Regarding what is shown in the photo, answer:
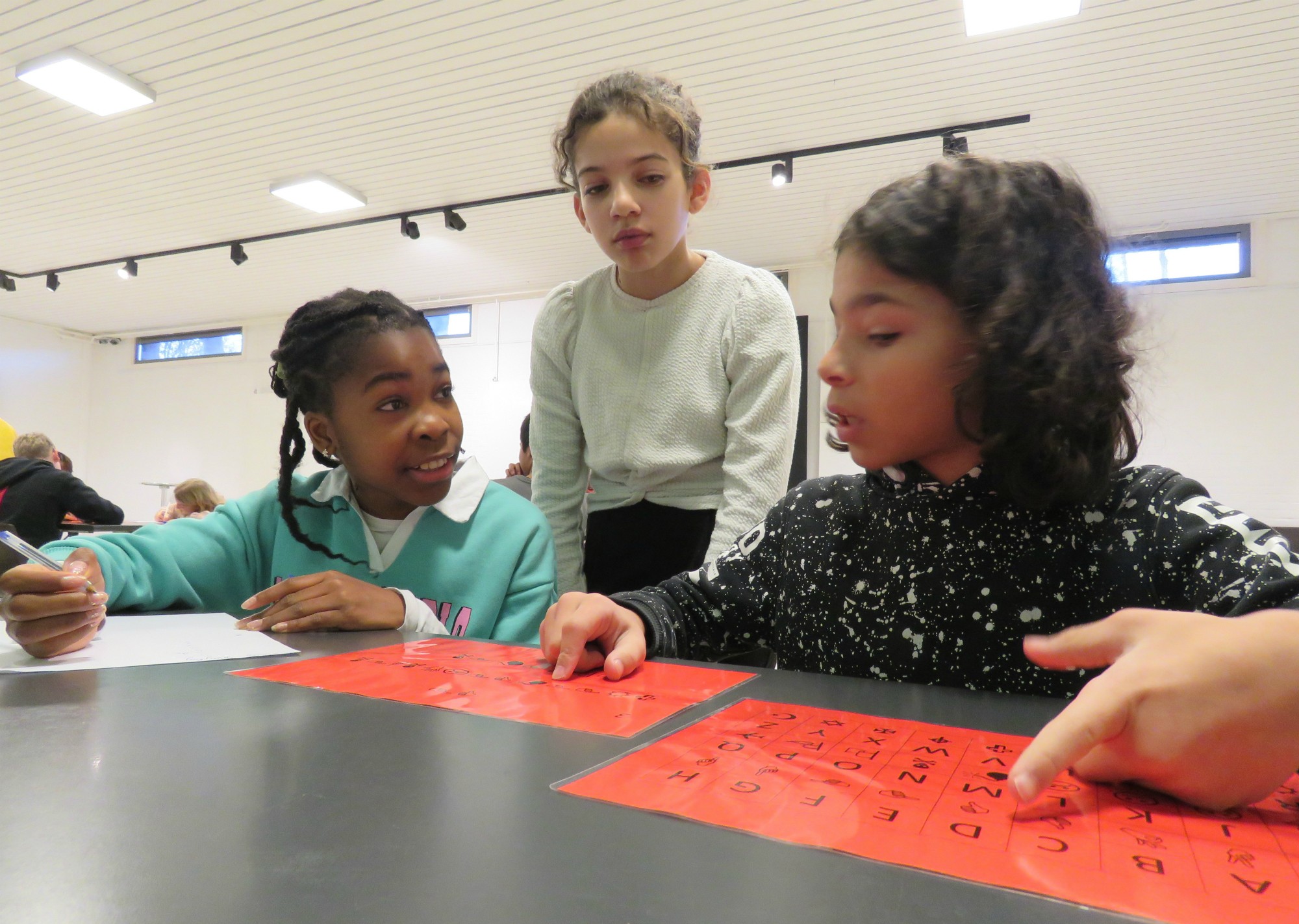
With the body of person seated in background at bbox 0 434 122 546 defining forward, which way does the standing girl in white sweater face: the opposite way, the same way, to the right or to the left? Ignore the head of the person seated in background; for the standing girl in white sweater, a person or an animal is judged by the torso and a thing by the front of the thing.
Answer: the opposite way

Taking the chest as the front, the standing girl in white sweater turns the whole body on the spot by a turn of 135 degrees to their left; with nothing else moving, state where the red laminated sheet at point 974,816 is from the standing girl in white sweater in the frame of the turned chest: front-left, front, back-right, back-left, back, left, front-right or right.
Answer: back-right

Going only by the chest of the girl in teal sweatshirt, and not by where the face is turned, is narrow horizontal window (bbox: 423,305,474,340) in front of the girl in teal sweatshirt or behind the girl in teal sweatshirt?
behind

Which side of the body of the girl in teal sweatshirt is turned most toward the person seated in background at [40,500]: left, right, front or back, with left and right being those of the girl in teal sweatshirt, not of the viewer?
back

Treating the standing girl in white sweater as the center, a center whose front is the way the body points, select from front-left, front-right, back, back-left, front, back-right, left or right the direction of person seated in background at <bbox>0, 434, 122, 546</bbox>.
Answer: back-right

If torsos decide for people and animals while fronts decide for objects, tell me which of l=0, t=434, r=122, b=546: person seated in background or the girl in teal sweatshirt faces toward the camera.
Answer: the girl in teal sweatshirt

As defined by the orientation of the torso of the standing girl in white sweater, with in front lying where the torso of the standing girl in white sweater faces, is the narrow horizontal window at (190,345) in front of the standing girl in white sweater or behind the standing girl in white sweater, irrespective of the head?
behind

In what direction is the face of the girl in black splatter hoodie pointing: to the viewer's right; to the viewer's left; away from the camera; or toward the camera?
to the viewer's left

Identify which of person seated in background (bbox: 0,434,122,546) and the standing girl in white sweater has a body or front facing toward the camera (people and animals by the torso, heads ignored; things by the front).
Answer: the standing girl in white sweater

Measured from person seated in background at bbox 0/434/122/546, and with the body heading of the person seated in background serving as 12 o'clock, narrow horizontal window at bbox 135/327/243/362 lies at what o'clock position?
The narrow horizontal window is roughly at 11 o'clock from the person seated in background.

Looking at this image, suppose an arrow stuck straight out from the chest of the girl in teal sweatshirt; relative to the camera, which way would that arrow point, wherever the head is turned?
toward the camera

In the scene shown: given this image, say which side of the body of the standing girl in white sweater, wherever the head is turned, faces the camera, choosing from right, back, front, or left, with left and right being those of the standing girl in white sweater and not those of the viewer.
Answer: front

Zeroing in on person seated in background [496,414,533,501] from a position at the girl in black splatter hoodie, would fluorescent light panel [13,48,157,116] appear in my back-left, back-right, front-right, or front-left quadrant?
front-left

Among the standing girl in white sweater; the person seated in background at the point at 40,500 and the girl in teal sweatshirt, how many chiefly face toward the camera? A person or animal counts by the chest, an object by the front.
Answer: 2

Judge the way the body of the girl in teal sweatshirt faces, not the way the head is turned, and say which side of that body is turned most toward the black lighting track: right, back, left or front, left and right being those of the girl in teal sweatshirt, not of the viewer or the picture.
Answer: back
